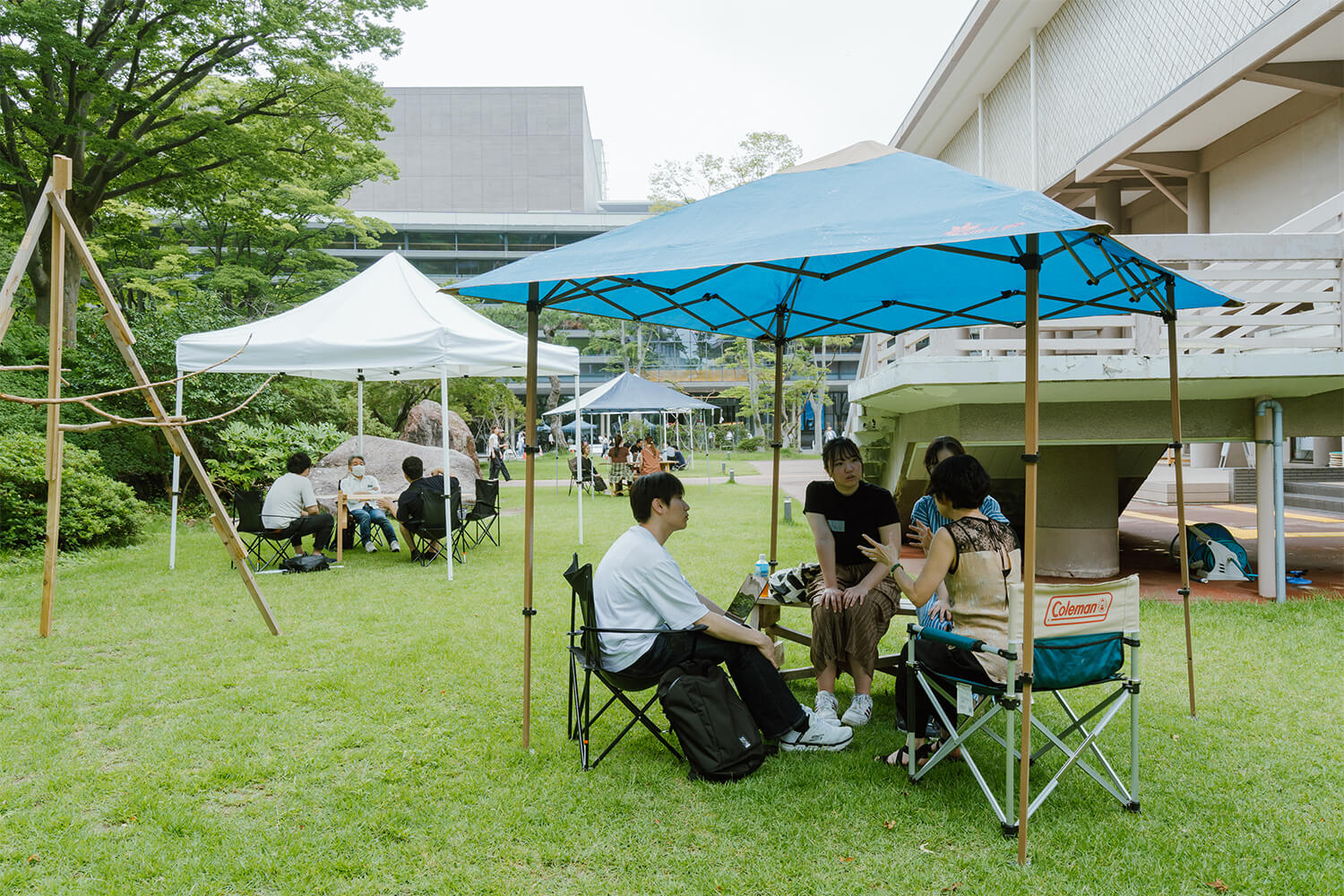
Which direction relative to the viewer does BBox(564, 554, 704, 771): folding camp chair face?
to the viewer's right

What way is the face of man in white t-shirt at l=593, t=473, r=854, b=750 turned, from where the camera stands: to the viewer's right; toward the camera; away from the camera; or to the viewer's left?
to the viewer's right

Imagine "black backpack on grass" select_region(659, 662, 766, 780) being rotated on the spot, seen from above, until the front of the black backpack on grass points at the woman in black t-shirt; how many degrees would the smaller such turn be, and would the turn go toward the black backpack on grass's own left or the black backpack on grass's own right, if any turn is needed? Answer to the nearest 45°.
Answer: approximately 90° to the black backpack on grass's own left

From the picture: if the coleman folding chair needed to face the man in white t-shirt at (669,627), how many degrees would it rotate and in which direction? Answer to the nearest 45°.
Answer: approximately 45° to its left

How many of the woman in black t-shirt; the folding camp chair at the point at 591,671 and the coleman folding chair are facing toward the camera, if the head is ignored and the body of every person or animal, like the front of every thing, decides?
1

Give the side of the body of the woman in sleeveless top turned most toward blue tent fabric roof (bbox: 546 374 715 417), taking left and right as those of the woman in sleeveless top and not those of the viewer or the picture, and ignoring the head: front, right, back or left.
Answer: front

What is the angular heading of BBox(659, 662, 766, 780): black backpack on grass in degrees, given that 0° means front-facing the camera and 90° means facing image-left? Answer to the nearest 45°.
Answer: approximately 315°

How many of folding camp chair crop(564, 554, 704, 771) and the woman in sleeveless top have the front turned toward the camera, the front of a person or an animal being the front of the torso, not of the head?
0

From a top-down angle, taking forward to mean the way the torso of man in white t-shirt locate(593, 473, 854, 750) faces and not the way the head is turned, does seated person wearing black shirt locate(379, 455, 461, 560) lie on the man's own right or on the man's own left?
on the man's own left

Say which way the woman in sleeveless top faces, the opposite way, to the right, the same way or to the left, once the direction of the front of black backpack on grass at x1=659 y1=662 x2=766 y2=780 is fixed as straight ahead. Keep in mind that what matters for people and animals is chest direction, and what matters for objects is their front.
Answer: the opposite way

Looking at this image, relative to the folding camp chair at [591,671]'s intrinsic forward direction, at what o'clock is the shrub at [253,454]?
The shrub is roughly at 8 o'clock from the folding camp chair.

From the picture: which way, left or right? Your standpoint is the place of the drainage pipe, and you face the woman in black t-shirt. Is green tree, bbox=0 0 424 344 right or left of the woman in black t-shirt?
right

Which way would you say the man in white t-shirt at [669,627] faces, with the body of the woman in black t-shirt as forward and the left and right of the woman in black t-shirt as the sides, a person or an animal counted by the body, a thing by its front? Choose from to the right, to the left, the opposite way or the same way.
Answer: to the left

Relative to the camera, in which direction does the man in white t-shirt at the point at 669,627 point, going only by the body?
to the viewer's right

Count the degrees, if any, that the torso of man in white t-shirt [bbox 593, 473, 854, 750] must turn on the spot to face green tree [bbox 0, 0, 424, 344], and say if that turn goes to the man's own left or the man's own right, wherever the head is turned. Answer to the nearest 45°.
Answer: approximately 135° to the man's own left

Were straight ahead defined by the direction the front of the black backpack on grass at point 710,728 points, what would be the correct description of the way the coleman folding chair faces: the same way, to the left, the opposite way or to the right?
the opposite way

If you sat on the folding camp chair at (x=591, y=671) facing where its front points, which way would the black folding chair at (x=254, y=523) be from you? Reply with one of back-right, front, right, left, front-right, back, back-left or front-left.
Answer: back-left

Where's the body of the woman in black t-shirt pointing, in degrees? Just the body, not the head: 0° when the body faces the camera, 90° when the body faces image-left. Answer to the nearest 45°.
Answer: approximately 0°
